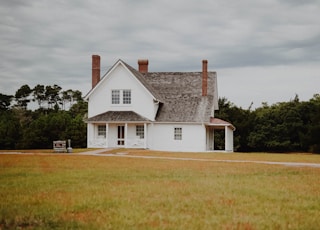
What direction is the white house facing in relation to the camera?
toward the camera
